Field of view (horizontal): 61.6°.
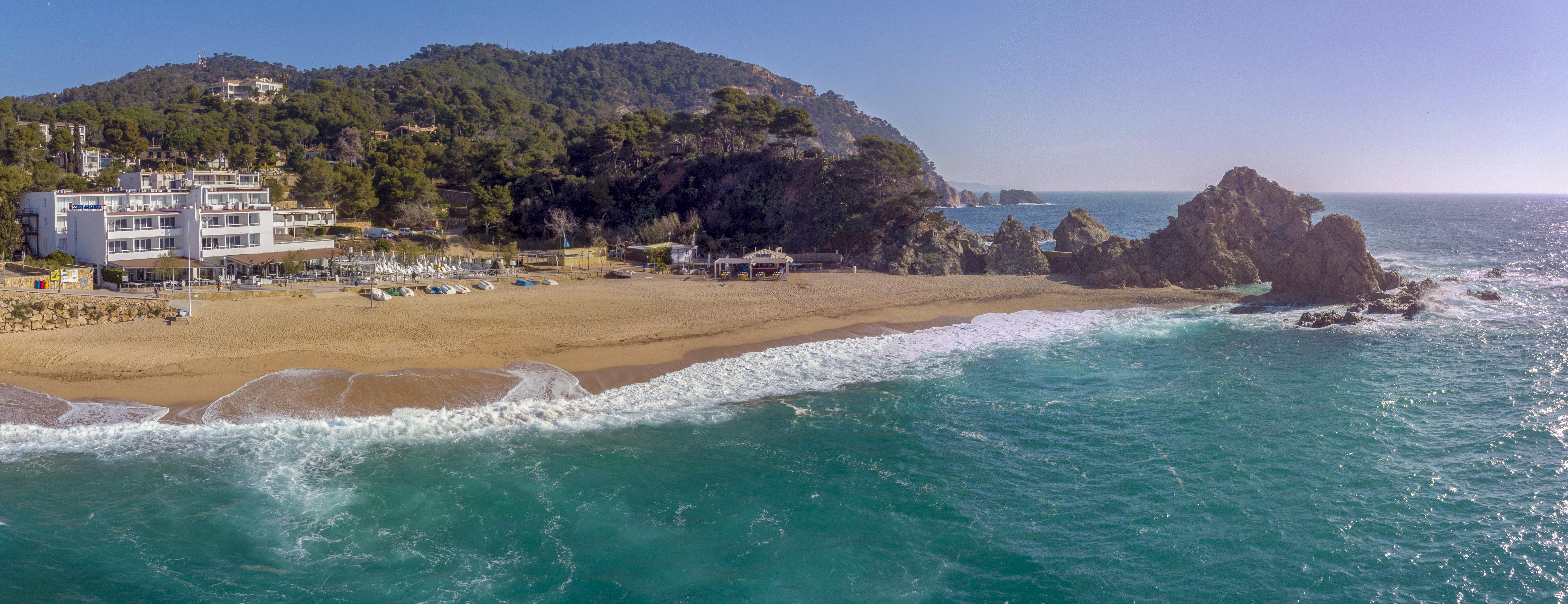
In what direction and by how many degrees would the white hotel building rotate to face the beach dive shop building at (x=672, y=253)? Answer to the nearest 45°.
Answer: approximately 45° to its left

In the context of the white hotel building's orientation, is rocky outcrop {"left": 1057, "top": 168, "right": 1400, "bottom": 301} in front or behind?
in front

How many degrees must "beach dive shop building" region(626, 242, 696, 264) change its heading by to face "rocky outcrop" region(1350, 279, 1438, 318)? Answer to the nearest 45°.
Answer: approximately 45° to its left

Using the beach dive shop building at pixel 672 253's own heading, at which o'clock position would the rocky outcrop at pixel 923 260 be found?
The rocky outcrop is roughly at 9 o'clock from the beach dive shop building.

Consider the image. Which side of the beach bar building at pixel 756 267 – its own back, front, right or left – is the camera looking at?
front

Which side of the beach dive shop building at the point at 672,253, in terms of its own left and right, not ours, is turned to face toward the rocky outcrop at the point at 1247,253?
left

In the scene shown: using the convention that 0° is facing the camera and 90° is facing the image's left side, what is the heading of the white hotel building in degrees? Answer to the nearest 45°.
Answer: approximately 315°

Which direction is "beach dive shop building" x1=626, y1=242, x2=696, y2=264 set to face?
toward the camera

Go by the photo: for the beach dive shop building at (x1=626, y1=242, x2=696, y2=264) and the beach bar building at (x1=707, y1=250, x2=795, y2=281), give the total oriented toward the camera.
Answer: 2

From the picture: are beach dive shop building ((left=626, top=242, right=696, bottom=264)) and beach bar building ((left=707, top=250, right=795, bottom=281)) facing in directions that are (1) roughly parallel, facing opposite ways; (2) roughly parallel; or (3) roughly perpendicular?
roughly parallel

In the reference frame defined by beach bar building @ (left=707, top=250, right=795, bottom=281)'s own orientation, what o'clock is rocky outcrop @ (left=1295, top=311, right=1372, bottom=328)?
The rocky outcrop is roughly at 10 o'clock from the beach bar building.
